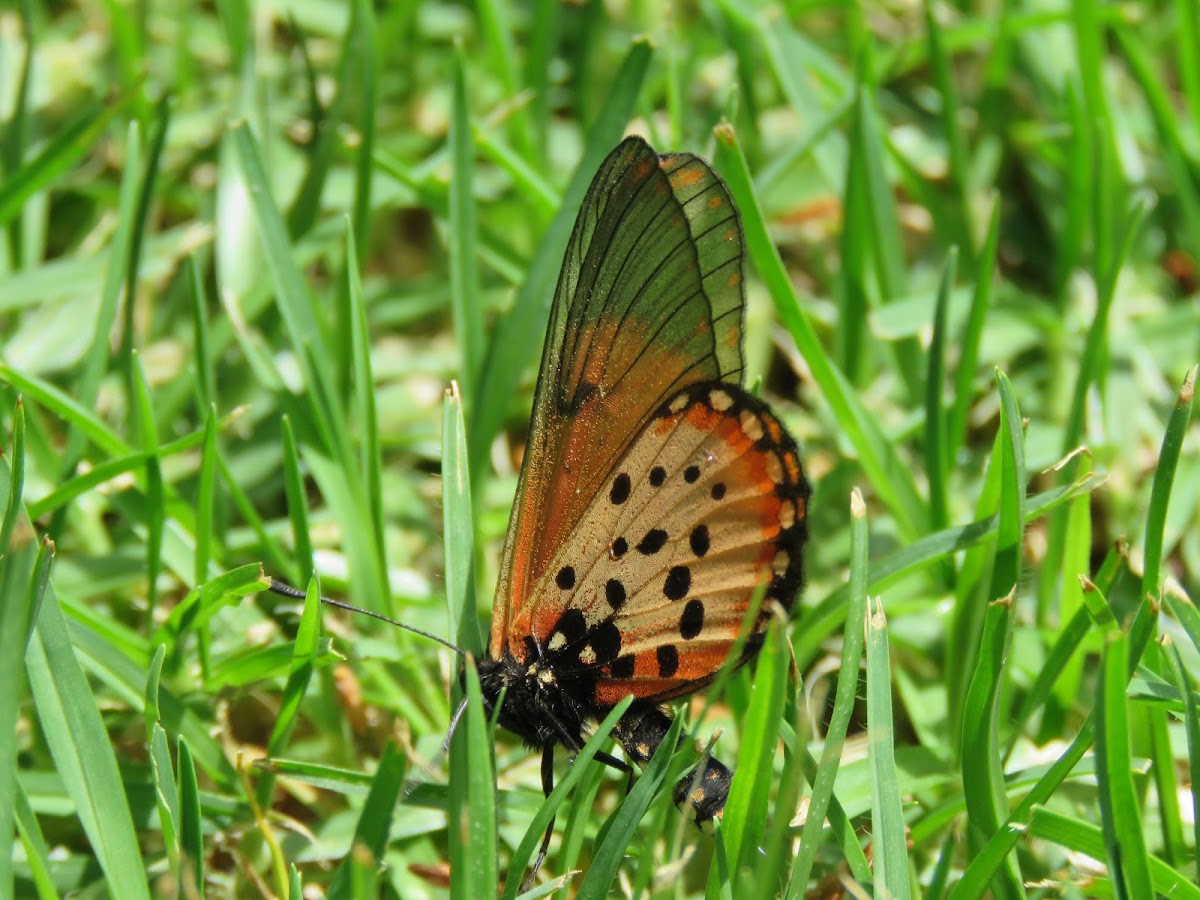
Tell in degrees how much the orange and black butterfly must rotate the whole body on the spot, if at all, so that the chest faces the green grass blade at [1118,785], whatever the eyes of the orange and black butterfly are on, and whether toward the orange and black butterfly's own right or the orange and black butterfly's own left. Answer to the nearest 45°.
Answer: approximately 135° to the orange and black butterfly's own left

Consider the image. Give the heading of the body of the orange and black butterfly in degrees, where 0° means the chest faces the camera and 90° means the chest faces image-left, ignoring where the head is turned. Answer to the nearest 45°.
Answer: approximately 90°

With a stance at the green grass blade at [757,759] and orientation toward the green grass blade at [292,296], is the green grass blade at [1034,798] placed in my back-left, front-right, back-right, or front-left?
back-right

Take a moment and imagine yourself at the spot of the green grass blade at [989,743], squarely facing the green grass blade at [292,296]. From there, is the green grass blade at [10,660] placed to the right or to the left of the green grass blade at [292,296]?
left

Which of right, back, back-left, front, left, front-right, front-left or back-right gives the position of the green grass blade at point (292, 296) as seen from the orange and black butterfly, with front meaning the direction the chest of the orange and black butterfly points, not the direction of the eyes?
front-right

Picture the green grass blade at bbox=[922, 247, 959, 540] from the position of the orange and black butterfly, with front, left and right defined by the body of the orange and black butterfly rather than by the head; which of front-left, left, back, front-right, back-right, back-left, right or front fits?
back-right
